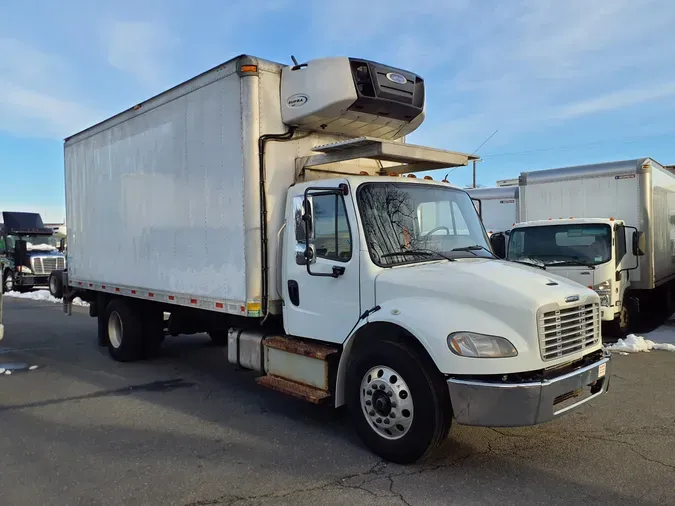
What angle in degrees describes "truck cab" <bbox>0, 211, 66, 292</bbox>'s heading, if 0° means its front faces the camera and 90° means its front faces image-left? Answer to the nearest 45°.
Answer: approximately 315°

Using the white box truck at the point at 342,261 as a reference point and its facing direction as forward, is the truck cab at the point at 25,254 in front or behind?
behind

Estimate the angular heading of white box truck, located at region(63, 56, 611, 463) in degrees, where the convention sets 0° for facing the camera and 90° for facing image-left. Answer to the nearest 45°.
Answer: approximately 315°

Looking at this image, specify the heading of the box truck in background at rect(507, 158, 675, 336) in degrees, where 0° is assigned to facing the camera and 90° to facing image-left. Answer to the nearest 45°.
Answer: approximately 45°

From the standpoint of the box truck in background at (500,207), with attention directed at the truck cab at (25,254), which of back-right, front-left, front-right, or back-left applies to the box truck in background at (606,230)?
back-left

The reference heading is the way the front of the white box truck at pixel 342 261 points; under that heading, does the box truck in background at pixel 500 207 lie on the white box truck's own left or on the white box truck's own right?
on the white box truck's own left

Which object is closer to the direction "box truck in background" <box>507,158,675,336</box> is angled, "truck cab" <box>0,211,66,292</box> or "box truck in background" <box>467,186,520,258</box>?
the truck cab

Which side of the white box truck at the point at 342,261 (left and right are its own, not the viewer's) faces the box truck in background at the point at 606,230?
left
